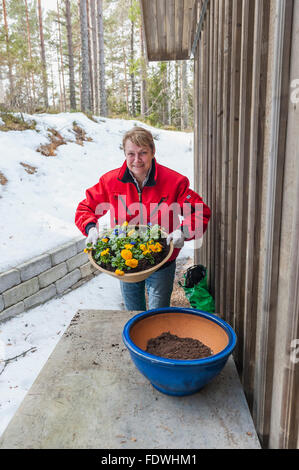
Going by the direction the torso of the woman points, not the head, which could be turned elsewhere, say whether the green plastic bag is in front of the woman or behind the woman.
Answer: behind

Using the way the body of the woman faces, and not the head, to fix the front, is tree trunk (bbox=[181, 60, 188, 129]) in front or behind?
behind

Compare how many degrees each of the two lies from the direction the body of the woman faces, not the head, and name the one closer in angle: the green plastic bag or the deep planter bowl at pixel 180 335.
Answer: the deep planter bowl

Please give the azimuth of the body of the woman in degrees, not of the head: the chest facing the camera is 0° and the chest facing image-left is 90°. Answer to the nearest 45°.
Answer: approximately 0°

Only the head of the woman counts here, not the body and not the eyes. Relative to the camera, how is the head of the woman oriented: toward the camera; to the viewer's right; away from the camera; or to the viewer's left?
toward the camera

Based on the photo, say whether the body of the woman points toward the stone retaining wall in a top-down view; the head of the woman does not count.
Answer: no

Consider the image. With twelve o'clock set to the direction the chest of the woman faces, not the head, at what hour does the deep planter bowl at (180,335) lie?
The deep planter bowl is roughly at 12 o'clock from the woman.

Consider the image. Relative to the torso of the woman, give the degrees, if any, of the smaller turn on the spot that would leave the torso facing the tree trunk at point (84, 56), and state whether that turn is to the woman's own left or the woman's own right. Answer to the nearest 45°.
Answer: approximately 180°

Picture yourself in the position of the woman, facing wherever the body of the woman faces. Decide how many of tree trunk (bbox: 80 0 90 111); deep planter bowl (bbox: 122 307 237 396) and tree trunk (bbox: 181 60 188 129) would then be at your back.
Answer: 2
